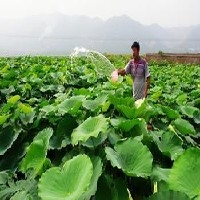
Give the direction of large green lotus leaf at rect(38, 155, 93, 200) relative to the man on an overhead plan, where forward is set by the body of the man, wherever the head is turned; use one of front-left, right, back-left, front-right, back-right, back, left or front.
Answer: front-left

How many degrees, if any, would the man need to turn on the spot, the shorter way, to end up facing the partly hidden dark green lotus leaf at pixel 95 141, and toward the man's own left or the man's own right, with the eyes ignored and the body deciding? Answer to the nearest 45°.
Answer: approximately 45° to the man's own left

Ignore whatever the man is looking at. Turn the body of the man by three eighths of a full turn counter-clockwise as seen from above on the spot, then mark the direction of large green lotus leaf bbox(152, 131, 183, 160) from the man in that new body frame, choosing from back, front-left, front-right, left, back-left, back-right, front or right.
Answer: right

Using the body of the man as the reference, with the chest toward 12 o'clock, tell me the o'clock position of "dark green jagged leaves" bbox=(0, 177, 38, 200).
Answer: The dark green jagged leaves is roughly at 11 o'clock from the man.

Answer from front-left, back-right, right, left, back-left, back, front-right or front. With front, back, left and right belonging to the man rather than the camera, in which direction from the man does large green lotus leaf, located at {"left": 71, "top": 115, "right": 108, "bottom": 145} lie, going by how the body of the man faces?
front-left

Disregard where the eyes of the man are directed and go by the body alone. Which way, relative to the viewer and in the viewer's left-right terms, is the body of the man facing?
facing the viewer and to the left of the viewer

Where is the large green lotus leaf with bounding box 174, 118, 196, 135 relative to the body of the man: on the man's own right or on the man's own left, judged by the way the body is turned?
on the man's own left
